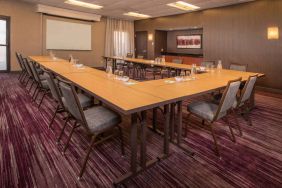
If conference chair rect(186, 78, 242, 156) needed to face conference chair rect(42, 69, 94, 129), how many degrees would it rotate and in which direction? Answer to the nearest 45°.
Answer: approximately 45° to its left

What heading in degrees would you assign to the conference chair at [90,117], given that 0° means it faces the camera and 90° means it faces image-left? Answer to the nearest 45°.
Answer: approximately 225°

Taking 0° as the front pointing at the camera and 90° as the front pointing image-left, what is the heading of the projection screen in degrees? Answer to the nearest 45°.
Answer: approximately 315°

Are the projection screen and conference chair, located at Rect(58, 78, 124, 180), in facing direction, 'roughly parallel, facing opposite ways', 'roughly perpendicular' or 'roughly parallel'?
roughly perpendicular

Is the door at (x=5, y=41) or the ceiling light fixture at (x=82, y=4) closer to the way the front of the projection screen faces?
the ceiling light fixture

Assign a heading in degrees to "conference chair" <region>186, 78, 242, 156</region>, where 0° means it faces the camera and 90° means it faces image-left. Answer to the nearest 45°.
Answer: approximately 135°

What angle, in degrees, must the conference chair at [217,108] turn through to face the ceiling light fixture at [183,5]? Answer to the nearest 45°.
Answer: approximately 45° to its right

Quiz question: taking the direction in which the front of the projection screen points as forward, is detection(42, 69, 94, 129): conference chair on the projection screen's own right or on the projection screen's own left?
on the projection screen's own right
